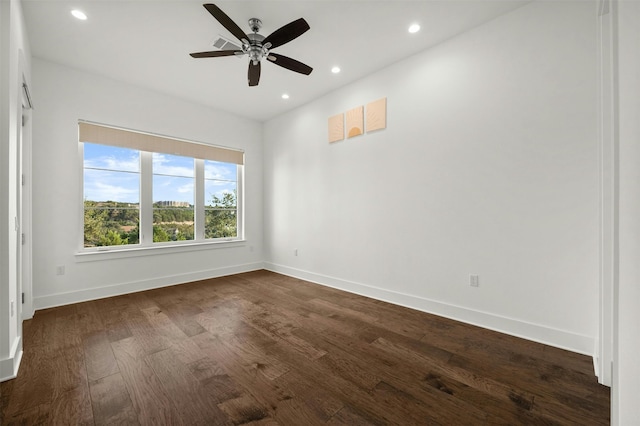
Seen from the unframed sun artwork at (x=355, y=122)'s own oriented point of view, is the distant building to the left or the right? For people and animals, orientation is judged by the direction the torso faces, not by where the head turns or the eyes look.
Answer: on its right

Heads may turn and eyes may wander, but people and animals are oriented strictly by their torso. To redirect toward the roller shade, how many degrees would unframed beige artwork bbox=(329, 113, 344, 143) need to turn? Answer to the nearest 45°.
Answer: approximately 45° to its right

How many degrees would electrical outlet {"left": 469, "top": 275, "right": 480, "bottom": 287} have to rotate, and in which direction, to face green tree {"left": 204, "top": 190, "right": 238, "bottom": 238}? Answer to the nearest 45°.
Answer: approximately 90° to its right

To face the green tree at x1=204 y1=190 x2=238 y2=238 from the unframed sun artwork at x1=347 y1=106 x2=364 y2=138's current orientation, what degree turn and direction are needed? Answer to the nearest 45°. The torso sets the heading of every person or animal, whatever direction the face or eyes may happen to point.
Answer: approximately 45° to its right

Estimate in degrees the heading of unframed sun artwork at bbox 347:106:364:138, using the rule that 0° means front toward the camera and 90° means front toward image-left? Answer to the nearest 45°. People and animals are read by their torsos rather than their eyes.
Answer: approximately 45°

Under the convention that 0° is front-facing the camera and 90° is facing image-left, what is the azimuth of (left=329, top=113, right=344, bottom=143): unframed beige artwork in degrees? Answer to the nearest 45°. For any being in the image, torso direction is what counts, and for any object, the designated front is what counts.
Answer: approximately 45°
